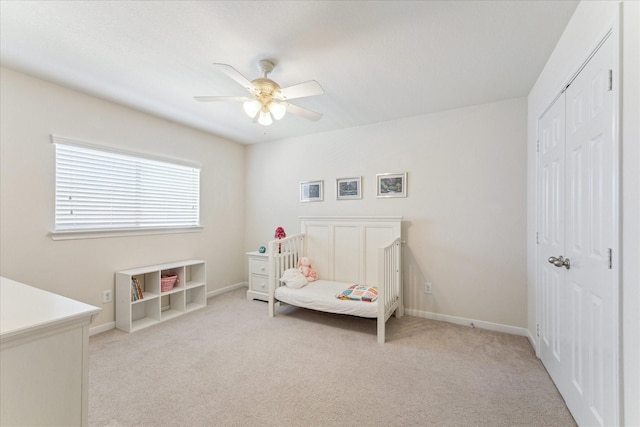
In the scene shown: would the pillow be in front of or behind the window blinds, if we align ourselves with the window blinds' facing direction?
in front

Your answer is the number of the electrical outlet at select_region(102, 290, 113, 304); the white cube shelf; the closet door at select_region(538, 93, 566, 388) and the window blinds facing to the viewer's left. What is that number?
1

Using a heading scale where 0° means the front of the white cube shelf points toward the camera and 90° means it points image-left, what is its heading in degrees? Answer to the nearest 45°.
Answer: approximately 315°

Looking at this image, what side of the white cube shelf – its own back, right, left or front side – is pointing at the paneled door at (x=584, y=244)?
front

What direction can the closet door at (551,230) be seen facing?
to the viewer's left

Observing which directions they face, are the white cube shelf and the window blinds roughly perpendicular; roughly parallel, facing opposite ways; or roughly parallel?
roughly parallel

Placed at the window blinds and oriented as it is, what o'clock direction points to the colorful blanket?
The colorful blanket is roughly at 12 o'clock from the window blinds.

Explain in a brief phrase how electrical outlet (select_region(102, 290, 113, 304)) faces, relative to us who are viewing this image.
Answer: facing the viewer and to the right of the viewer

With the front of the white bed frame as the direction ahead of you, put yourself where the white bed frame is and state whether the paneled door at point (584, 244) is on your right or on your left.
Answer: on your left

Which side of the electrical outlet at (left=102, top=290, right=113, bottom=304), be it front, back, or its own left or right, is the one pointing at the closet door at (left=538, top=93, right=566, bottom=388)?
front

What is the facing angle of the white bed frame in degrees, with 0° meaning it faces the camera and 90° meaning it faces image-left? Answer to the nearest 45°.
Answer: approximately 45°

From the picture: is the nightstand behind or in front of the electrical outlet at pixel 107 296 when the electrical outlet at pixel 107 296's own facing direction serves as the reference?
in front
